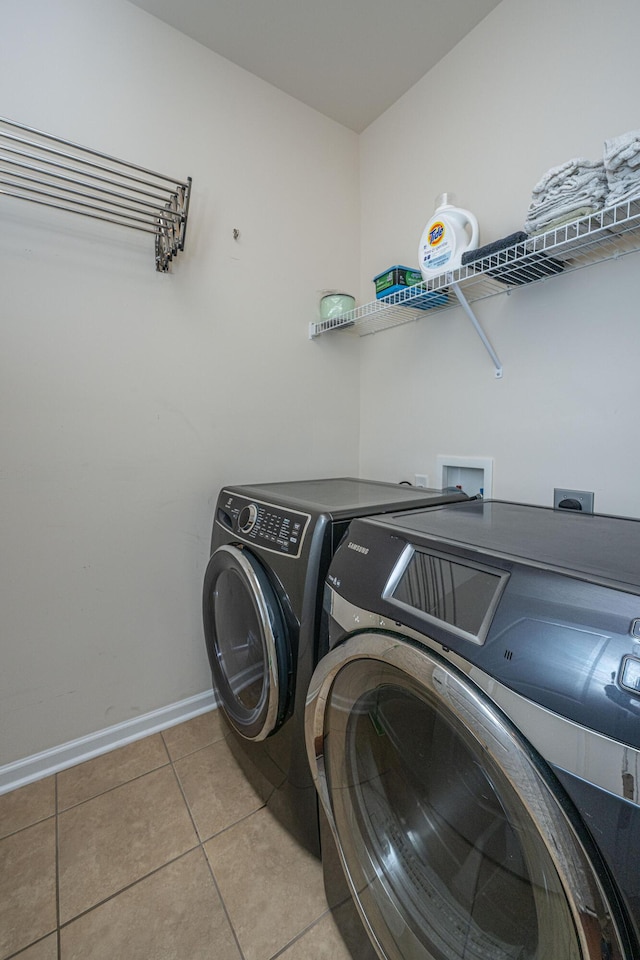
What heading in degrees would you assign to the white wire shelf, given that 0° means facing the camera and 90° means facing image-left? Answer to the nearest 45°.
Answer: approximately 45°

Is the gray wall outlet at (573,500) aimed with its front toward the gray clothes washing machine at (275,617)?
no
